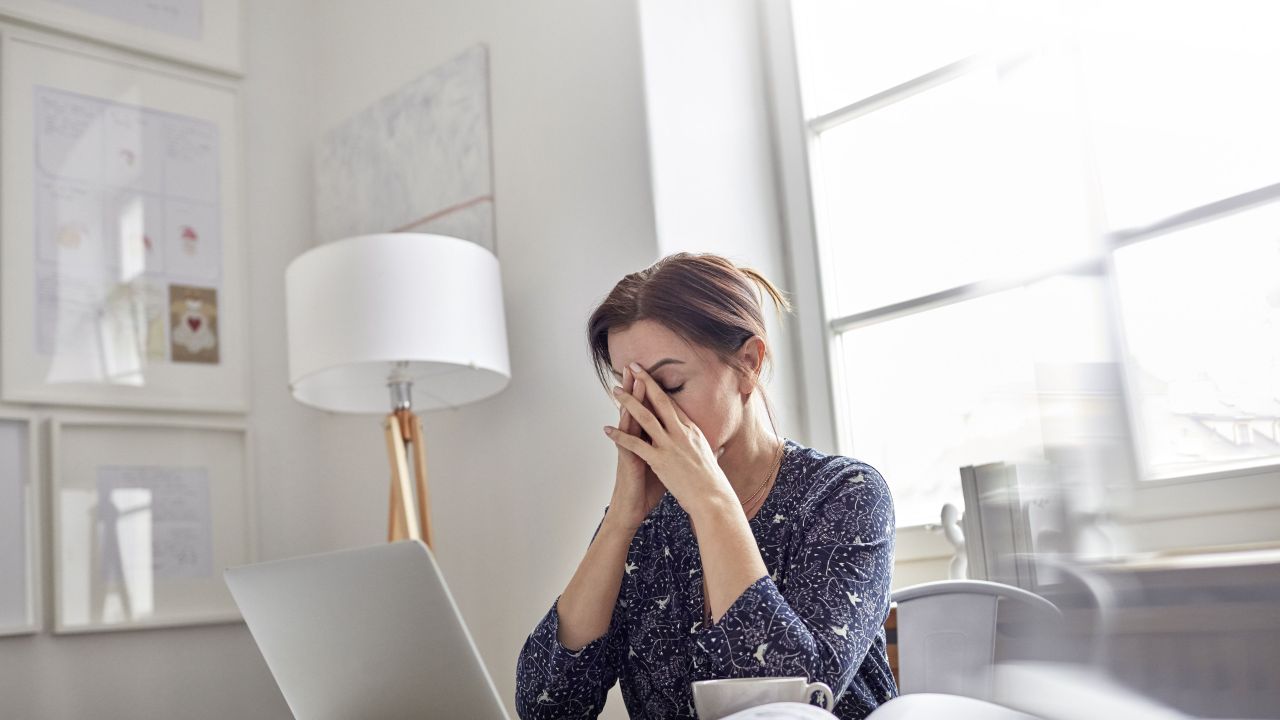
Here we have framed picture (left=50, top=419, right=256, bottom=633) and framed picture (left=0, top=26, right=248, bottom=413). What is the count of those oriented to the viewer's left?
0

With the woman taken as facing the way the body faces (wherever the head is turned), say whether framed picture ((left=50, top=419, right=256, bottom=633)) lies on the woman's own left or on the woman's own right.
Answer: on the woman's own right

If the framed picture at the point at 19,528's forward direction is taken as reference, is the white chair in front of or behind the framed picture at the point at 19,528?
in front

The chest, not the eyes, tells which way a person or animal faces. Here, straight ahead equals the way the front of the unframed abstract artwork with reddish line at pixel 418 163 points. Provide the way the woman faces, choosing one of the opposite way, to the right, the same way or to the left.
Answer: the same way

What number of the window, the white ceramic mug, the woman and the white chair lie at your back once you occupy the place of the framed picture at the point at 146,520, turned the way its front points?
0

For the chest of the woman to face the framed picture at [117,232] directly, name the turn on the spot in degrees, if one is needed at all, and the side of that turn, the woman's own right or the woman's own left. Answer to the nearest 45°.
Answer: approximately 90° to the woman's own right

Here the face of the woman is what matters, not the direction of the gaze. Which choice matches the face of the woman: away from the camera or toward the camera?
toward the camera

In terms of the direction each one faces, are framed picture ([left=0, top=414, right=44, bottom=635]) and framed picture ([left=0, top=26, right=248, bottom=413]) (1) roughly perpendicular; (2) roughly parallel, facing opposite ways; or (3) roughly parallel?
roughly parallel

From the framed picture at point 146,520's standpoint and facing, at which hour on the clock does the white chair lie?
The white chair is roughly at 1 o'clock from the framed picture.

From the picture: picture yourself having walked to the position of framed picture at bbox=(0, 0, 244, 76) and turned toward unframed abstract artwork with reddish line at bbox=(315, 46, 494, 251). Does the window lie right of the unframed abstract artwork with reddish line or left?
right

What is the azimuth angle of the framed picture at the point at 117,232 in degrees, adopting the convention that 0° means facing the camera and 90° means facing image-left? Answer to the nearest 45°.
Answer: approximately 315°

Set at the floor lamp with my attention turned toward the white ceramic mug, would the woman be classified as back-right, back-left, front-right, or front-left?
front-left

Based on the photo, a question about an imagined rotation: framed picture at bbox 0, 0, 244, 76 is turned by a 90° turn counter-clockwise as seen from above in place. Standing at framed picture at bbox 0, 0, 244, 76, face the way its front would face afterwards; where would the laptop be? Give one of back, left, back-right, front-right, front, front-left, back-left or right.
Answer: back-right

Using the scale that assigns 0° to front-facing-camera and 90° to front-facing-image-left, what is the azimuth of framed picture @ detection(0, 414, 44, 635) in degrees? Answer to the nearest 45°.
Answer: approximately 315°

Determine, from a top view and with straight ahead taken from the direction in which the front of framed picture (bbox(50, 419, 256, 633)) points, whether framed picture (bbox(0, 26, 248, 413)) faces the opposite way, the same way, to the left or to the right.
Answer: the same way

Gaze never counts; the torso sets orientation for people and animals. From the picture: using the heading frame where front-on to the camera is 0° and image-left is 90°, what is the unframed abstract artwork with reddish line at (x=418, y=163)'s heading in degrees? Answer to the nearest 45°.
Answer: approximately 45°

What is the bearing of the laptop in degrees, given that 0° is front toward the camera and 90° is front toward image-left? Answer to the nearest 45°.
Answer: approximately 225°

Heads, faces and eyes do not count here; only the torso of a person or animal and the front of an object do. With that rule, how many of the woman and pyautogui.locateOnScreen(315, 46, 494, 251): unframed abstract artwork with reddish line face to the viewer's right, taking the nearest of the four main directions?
0

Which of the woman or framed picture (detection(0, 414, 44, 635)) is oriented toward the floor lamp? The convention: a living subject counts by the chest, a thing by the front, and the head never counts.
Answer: the framed picture

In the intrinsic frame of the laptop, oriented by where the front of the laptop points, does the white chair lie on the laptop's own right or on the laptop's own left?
on the laptop's own right

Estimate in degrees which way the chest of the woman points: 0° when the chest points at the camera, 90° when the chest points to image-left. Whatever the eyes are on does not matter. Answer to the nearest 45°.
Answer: approximately 45°

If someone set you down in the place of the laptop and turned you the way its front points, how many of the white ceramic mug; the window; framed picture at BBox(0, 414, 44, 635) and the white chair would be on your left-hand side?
1
